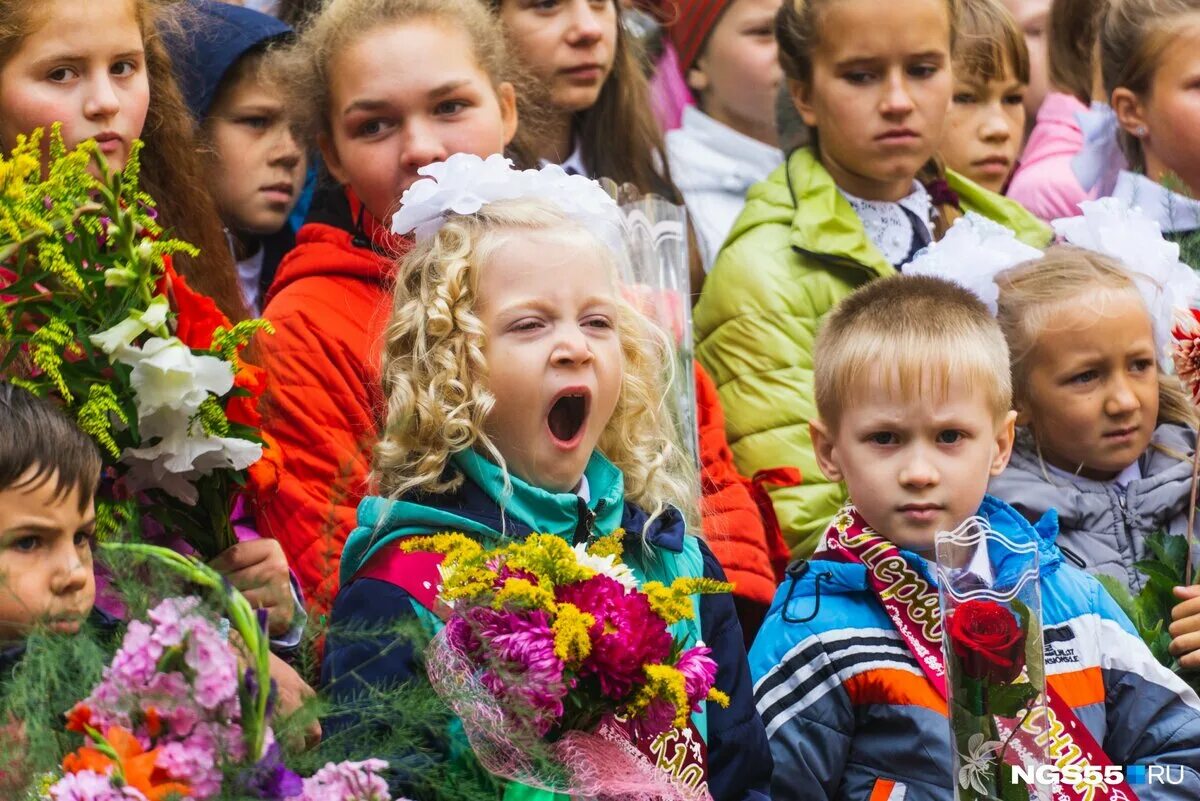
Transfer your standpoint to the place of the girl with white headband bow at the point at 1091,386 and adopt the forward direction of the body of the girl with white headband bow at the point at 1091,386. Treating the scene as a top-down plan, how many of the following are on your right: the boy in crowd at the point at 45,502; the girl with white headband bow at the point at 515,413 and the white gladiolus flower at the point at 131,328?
3

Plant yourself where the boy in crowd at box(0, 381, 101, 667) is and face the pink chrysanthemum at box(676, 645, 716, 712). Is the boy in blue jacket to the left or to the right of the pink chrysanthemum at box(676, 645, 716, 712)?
left

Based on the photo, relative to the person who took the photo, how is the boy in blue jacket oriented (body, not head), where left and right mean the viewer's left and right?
facing the viewer

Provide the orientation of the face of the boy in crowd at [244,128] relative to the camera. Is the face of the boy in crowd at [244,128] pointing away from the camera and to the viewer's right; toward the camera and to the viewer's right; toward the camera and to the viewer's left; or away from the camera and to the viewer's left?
toward the camera and to the viewer's right

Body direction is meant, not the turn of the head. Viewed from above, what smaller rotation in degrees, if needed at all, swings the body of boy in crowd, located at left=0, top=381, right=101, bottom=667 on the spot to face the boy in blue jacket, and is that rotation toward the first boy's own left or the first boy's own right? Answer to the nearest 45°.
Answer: approximately 45° to the first boy's own left

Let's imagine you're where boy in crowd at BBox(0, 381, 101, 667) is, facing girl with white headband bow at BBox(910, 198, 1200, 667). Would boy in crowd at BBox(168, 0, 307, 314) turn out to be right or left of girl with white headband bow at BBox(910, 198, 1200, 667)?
left

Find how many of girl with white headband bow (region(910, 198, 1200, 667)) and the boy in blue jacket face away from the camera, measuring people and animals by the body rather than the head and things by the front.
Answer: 0

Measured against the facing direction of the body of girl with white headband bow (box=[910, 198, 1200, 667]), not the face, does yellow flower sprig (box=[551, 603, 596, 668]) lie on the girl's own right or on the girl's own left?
on the girl's own right

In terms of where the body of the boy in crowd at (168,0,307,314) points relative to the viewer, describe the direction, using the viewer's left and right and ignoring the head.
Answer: facing the viewer and to the right of the viewer
